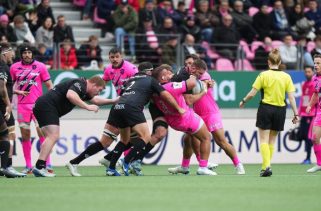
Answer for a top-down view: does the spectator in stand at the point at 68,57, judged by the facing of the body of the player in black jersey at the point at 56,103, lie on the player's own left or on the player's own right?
on the player's own left

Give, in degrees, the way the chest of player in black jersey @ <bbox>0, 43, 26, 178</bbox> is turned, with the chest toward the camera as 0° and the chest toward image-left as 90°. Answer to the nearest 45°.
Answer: approximately 270°

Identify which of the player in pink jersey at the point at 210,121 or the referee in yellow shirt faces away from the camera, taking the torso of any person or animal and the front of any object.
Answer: the referee in yellow shirt

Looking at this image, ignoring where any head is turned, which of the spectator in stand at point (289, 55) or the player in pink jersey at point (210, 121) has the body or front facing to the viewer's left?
the player in pink jersey

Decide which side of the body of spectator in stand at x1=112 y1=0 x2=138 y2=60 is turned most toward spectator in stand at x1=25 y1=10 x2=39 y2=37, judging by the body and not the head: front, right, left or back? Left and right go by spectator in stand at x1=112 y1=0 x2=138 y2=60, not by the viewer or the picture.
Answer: right

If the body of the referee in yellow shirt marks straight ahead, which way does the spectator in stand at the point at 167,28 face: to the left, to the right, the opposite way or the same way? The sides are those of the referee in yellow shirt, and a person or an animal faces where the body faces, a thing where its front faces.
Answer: the opposite way

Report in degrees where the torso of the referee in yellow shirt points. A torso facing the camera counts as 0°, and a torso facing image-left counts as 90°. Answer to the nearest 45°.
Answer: approximately 180°

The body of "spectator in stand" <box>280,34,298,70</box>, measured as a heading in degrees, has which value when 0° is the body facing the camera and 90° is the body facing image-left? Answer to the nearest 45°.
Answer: approximately 0°

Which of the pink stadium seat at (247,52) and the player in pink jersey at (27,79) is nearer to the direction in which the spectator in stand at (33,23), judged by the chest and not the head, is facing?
the player in pink jersey

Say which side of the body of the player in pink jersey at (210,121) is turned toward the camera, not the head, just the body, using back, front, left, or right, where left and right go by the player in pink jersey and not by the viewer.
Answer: left

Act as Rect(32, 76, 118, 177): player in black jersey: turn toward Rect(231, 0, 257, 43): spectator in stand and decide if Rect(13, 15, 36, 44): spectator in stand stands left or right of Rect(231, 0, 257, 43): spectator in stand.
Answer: left
